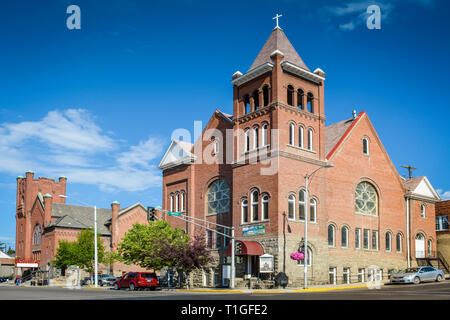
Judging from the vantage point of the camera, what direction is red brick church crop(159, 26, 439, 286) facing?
facing the viewer and to the left of the viewer

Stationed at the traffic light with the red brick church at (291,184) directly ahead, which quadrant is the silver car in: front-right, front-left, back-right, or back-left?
front-right

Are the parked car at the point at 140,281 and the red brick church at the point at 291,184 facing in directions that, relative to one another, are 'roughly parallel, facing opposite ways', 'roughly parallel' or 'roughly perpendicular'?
roughly perpendicular

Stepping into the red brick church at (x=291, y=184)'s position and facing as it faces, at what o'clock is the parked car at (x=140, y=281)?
The parked car is roughly at 1 o'clock from the red brick church.

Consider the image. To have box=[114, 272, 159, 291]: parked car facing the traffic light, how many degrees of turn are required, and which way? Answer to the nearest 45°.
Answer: approximately 135° to its left

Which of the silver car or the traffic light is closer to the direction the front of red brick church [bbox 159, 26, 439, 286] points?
the traffic light
